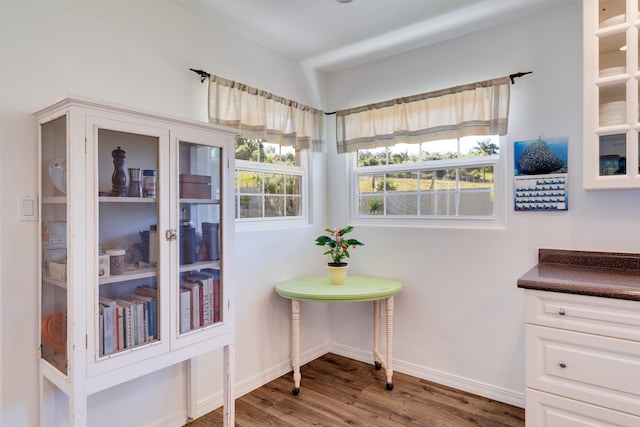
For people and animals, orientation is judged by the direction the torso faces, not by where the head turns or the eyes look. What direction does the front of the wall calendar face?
toward the camera

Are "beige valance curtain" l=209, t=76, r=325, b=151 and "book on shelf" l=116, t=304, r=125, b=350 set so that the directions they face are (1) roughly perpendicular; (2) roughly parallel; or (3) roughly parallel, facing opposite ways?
roughly parallel

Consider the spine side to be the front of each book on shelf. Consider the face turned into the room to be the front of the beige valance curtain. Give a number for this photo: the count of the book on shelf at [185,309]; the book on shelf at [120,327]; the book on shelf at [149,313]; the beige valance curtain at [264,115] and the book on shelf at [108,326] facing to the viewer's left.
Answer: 0

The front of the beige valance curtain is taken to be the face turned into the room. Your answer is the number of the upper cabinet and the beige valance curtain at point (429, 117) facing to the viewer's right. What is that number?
0

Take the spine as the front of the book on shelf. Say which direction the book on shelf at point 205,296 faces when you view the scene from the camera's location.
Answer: facing the viewer and to the right of the viewer

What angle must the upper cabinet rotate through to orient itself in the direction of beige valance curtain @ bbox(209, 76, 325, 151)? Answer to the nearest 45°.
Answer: approximately 45° to its right

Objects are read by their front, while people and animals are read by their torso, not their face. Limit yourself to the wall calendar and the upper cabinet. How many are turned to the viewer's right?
0

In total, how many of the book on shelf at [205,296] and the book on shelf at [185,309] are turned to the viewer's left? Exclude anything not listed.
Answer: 0
